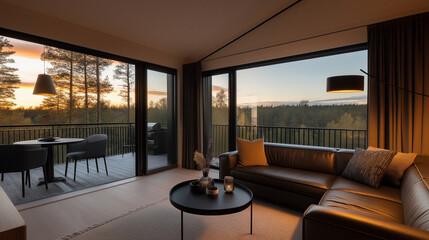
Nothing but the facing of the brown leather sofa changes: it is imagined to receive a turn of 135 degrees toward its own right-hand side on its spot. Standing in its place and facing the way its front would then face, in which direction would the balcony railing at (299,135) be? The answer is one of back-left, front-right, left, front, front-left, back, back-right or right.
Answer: front

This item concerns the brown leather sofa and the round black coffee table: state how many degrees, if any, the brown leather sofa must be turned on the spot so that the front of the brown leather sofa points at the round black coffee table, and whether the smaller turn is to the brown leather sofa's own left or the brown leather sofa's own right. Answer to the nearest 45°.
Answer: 0° — it already faces it

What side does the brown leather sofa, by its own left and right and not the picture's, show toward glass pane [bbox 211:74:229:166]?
right

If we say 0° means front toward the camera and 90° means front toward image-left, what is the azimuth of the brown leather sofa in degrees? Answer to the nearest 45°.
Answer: approximately 45°

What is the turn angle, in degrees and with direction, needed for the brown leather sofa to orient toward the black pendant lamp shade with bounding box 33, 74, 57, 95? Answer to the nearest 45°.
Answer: approximately 45° to its right

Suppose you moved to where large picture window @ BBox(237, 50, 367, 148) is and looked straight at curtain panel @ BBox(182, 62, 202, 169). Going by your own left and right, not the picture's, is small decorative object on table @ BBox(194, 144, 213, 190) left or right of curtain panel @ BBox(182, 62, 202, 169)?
left

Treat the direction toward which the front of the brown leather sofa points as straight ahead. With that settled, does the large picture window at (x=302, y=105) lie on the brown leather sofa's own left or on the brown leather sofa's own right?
on the brown leather sofa's own right

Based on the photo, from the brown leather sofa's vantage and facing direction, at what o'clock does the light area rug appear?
The light area rug is roughly at 1 o'clock from the brown leather sofa.
